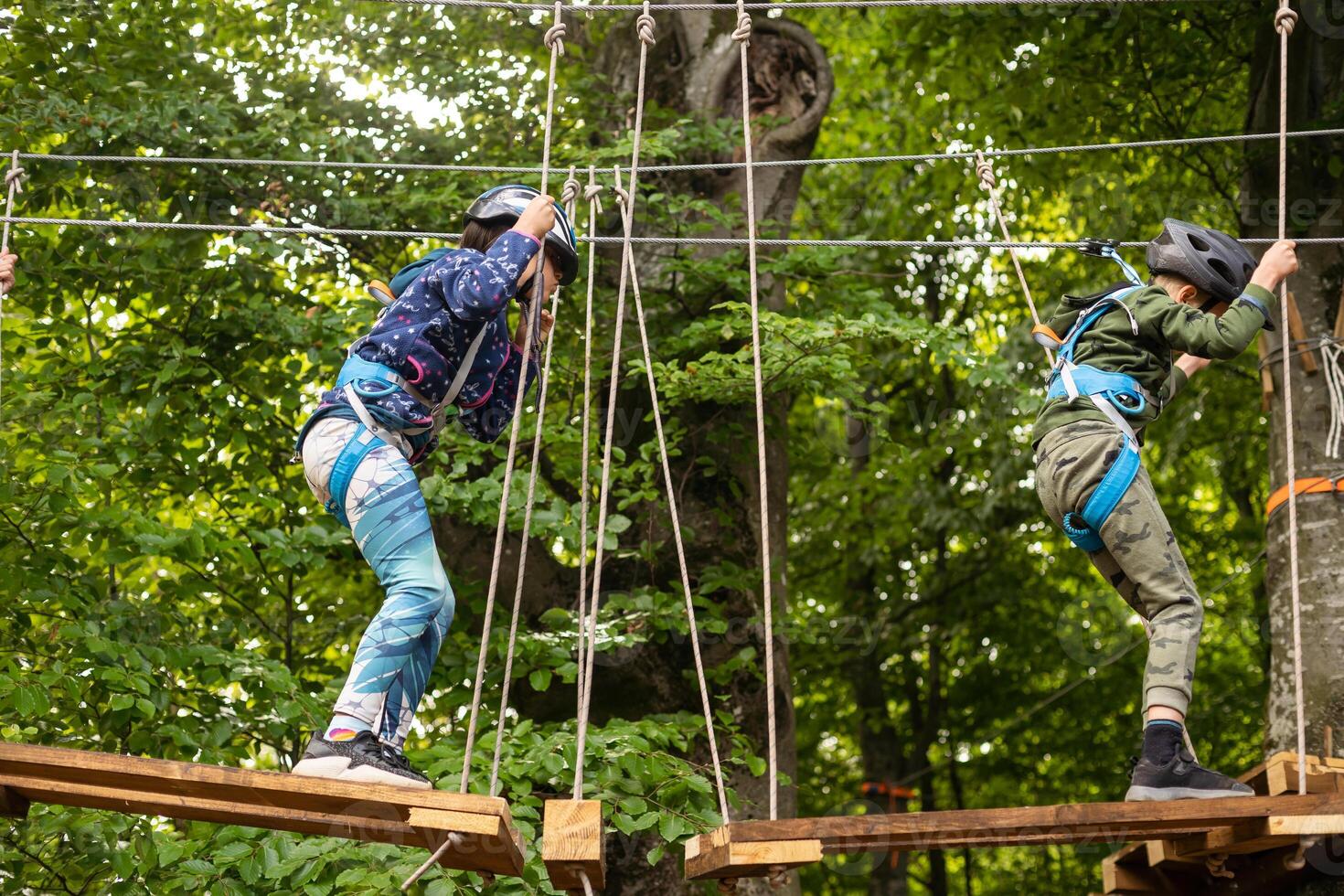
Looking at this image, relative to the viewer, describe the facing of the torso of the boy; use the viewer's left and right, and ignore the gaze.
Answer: facing to the right of the viewer

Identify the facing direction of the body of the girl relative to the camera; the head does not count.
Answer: to the viewer's right

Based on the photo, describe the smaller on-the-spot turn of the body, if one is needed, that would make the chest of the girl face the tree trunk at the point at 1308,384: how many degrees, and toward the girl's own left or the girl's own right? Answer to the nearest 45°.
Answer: approximately 45° to the girl's own left

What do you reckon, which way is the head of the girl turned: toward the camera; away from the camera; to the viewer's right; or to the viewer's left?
to the viewer's right

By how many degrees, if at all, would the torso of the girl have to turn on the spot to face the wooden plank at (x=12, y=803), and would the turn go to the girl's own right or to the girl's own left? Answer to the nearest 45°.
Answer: approximately 180°

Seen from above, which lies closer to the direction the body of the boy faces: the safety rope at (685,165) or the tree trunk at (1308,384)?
the tree trunk

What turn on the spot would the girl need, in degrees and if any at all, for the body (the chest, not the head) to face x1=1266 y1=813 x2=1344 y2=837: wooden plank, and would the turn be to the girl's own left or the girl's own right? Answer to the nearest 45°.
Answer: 0° — they already face it

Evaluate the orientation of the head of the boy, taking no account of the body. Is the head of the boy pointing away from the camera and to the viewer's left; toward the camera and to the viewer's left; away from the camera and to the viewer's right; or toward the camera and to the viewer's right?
away from the camera and to the viewer's right

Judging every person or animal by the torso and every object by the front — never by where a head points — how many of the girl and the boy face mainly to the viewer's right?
2

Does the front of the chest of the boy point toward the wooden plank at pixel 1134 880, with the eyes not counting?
no

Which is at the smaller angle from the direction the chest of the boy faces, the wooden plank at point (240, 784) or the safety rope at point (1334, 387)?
the safety rope

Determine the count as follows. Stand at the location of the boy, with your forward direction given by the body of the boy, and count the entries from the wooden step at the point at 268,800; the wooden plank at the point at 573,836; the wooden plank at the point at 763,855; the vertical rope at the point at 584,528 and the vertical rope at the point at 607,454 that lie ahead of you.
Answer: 0

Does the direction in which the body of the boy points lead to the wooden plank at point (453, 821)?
no

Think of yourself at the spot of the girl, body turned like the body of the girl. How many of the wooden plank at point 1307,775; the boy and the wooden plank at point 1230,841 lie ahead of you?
3
